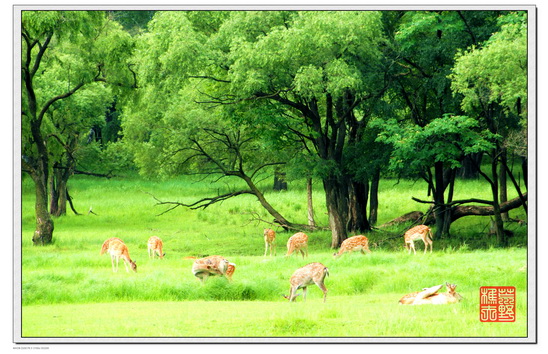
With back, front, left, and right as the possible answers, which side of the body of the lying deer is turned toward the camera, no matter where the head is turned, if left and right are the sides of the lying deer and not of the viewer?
right

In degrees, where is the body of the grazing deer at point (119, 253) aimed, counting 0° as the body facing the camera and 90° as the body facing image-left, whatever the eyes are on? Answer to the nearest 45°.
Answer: approximately 270°

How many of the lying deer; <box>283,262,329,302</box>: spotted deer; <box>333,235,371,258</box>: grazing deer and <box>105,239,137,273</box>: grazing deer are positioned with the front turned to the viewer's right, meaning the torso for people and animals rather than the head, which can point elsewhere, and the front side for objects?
2

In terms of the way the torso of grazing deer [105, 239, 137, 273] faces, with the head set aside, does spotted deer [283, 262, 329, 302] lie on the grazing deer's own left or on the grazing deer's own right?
on the grazing deer's own right

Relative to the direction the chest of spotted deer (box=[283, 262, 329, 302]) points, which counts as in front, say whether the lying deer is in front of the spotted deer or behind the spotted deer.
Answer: behind

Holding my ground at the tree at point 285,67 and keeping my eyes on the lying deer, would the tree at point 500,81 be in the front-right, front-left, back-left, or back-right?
front-left

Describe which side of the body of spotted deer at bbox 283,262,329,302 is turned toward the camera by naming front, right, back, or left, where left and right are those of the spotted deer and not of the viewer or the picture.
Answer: left

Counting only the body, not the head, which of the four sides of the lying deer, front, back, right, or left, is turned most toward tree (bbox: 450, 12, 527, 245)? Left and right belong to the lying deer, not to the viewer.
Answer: left

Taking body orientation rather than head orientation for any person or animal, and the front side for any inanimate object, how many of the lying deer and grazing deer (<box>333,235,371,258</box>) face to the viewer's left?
1

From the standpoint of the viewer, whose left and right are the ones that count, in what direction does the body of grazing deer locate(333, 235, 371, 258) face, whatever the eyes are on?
facing to the left of the viewer

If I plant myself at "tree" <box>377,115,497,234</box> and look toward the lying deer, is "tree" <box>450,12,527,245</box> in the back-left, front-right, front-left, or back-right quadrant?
front-left

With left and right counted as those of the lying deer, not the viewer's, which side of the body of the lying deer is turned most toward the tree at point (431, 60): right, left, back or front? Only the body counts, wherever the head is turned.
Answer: left

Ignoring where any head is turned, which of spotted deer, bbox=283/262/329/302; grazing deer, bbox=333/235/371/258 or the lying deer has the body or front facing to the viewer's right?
the lying deer
